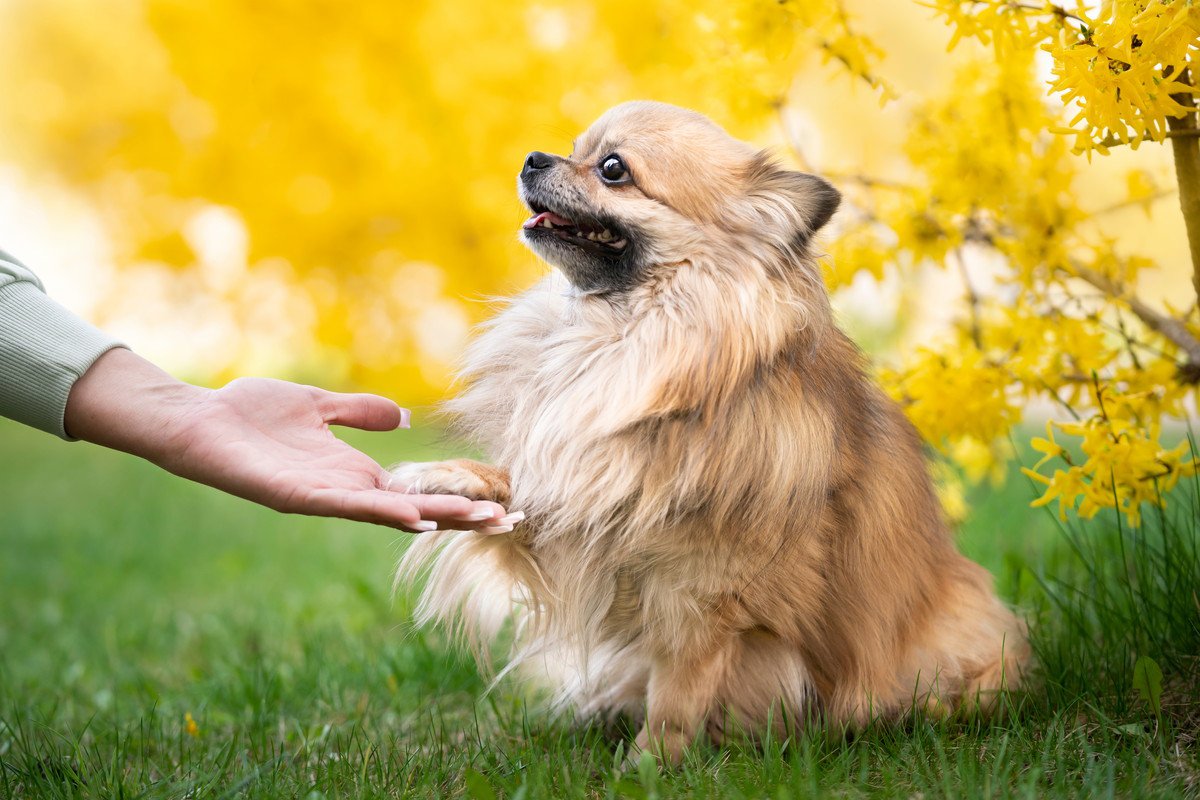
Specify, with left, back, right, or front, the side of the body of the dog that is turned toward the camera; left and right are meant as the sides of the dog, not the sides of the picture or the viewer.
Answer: left
